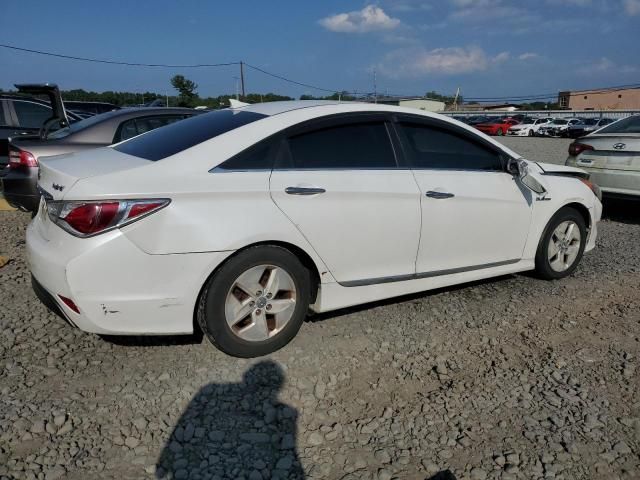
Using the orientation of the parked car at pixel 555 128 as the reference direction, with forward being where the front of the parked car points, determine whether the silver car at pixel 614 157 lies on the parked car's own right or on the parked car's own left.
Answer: on the parked car's own left

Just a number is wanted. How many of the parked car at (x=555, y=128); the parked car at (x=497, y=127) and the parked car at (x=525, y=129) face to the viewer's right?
0

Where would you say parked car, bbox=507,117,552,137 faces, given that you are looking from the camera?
facing the viewer and to the left of the viewer

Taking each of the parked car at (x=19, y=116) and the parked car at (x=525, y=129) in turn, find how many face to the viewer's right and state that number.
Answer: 1

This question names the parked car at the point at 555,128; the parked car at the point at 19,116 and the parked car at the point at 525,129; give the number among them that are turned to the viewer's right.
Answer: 1

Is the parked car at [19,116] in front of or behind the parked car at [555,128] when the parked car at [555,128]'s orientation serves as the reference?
in front

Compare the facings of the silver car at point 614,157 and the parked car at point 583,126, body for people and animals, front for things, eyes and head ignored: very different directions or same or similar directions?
very different directions

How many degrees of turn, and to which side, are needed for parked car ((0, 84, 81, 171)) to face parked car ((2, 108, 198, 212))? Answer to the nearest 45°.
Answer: approximately 90° to its right

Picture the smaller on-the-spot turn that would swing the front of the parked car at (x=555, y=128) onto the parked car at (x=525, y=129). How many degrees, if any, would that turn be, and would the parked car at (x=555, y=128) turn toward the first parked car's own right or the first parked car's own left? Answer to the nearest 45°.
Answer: approximately 45° to the first parked car's own right

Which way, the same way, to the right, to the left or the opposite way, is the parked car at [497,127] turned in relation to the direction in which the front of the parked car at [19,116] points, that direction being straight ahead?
the opposite way

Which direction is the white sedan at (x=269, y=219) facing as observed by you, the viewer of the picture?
facing away from the viewer and to the right of the viewer

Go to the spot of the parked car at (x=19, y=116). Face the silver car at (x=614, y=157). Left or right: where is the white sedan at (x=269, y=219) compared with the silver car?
right

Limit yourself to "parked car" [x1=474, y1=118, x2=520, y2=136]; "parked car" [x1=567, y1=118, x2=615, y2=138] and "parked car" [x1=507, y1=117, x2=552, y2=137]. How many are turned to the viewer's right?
0

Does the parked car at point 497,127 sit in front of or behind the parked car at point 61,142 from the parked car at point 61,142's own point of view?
in front

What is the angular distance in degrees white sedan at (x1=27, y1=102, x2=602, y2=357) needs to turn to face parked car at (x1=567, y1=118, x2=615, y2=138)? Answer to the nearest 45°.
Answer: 0° — it already faces it
